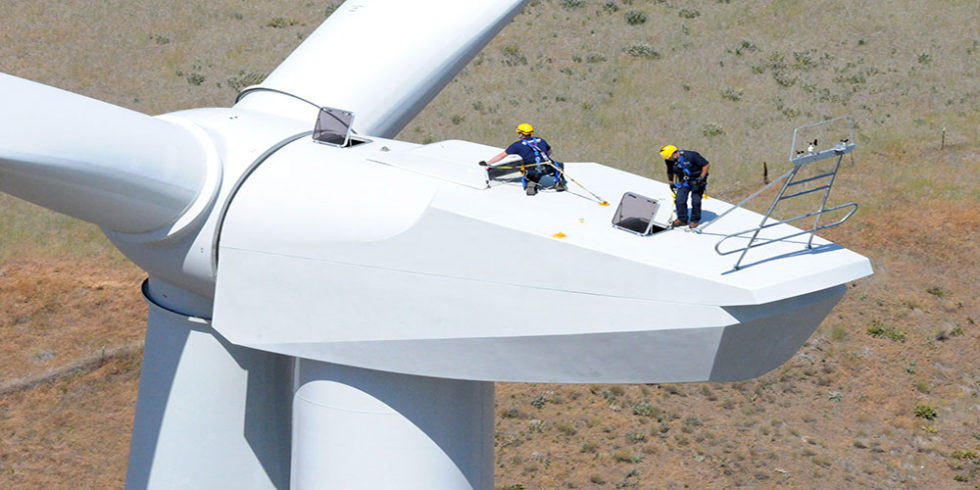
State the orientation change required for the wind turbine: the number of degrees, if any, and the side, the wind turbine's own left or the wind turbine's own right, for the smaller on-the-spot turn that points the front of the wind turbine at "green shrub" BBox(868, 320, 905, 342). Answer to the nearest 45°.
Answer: approximately 90° to the wind turbine's own right

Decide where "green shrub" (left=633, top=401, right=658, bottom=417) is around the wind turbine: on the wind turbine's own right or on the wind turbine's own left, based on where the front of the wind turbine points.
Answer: on the wind turbine's own right

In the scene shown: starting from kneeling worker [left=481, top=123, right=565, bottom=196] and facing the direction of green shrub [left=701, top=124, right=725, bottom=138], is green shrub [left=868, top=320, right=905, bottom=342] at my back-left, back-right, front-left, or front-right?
front-right

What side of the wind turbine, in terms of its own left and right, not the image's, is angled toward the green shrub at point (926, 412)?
right

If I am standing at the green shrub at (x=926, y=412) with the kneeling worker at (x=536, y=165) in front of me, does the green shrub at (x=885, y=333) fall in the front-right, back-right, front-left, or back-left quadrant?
back-right

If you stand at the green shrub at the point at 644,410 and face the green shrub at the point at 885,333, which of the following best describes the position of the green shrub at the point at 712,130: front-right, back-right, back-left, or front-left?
front-left

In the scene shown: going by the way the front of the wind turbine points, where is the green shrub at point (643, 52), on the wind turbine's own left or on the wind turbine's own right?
on the wind turbine's own right

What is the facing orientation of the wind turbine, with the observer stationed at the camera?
facing away from the viewer and to the left of the viewer

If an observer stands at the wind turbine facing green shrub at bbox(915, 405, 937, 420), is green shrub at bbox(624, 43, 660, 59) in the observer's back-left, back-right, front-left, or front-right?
front-left

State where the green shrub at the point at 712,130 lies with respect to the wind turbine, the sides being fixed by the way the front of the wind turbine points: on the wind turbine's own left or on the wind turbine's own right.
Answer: on the wind turbine's own right
